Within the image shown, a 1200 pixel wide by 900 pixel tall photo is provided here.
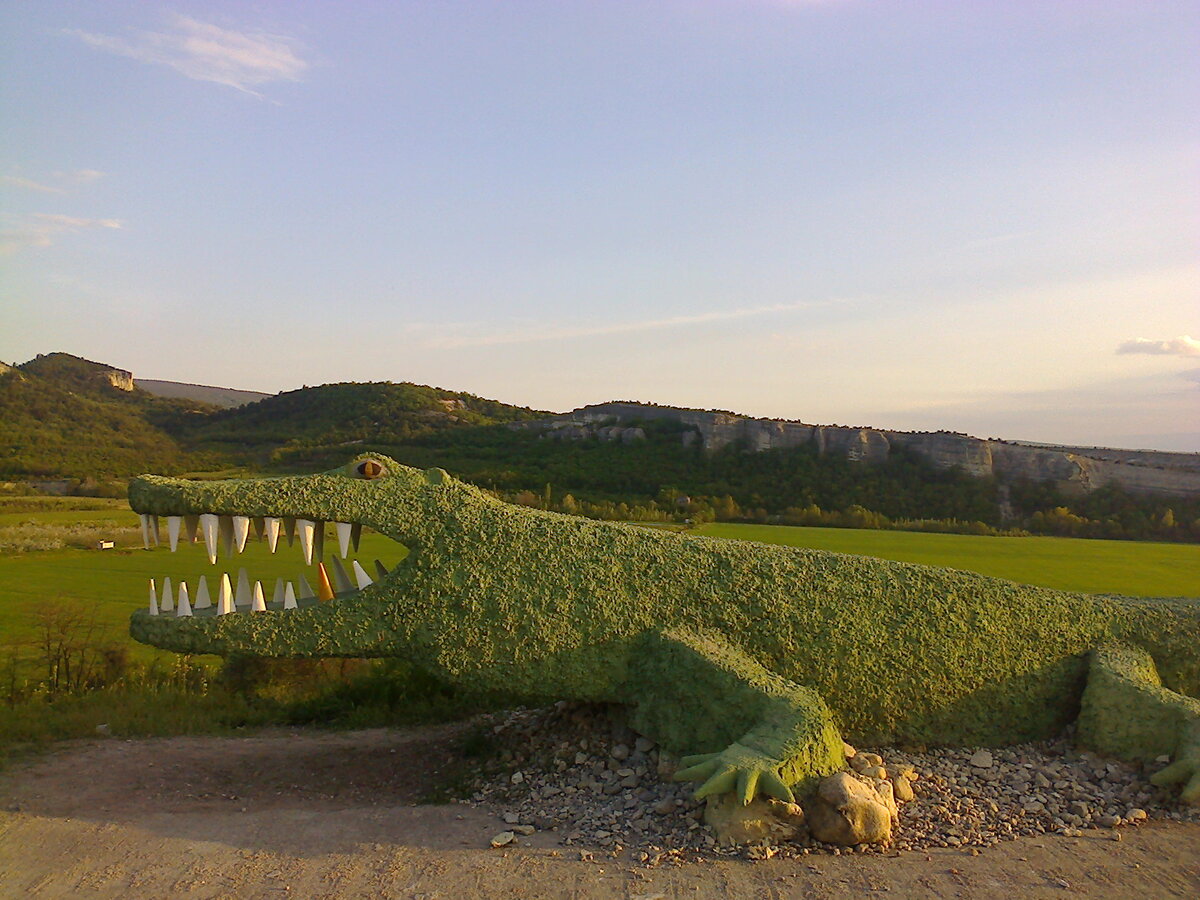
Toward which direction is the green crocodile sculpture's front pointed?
to the viewer's left

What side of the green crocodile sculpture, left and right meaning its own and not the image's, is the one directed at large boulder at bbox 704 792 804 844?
left

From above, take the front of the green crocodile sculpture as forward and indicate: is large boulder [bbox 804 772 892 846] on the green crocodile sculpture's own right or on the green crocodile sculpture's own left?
on the green crocodile sculpture's own left
